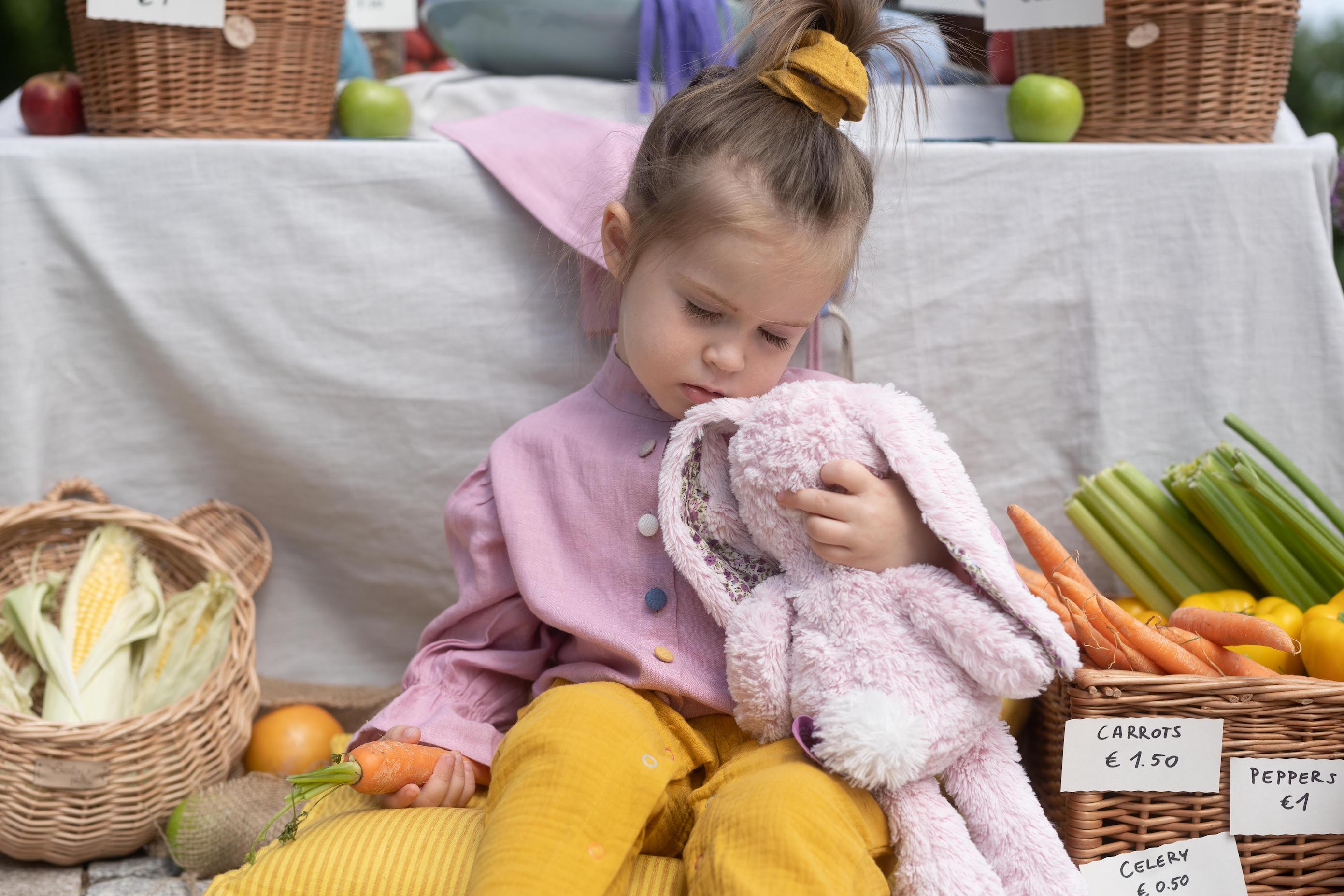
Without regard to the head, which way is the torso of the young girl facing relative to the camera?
toward the camera

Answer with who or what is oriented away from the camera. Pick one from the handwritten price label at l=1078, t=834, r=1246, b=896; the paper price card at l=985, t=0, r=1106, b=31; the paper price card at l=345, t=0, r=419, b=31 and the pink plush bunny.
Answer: the pink plush bunny

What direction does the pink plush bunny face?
away from the camera

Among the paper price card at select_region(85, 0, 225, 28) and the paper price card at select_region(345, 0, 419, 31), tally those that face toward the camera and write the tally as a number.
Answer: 2

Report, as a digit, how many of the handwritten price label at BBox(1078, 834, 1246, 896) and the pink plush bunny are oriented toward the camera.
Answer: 1

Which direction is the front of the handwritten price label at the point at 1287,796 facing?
toward the camera
